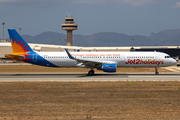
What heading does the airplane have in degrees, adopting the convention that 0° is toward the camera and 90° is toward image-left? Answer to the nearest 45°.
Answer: approximately 270°
